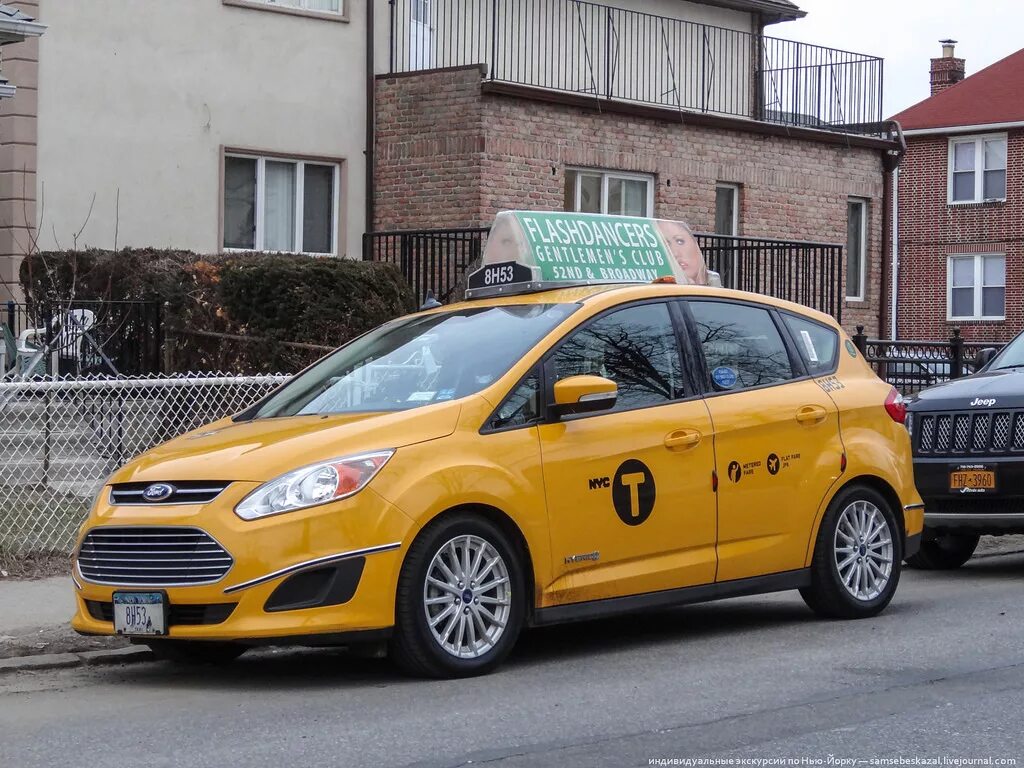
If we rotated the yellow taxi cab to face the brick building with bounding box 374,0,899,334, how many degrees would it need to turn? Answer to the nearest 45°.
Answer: approximately 135° to its right

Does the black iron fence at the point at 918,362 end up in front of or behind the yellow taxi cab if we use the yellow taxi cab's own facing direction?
behind

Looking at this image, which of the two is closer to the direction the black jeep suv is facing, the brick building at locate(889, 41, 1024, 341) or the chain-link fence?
the chain-link fence

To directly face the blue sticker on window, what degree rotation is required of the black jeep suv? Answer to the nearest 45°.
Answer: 0° — it already faces it

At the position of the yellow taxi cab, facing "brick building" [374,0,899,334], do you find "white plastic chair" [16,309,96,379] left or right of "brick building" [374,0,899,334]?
left

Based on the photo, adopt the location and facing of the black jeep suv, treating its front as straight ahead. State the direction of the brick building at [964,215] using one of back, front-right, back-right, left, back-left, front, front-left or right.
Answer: back-right

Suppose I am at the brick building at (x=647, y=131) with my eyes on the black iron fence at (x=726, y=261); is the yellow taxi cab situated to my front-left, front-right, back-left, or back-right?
front-right

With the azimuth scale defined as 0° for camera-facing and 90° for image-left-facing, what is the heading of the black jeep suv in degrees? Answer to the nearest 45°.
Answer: approximately 45°

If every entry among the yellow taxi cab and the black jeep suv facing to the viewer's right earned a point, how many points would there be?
0

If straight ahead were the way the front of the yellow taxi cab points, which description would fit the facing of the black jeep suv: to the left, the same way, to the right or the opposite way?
the same way

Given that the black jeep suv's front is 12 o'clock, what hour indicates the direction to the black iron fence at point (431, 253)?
The black iron fence is roughly at 3 o'clock from the black jeep suv.

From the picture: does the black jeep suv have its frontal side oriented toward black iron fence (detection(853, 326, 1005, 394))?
no

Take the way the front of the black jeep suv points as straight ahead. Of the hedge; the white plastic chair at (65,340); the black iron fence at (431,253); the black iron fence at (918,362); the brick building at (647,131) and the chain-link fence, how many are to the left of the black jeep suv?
0

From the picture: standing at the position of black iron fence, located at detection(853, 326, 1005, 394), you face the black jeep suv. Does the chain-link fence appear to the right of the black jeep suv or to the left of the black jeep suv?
right

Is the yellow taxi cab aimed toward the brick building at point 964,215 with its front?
no

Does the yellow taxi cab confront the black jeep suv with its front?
no

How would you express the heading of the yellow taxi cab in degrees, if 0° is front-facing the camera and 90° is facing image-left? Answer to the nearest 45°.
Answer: approximately 45°

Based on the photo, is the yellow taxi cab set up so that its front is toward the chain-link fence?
no

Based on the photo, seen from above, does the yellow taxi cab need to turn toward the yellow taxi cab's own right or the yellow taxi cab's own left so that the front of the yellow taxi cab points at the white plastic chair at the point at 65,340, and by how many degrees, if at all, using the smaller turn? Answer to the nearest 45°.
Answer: approximately 90° to the yellow taxi cab's own right

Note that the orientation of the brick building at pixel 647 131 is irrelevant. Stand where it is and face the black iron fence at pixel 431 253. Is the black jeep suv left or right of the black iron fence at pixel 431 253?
left

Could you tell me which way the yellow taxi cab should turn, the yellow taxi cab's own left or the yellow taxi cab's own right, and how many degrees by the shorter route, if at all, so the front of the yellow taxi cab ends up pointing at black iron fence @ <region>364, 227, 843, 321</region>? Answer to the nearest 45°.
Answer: approximately 135° to the yellow taxi cab's own right
